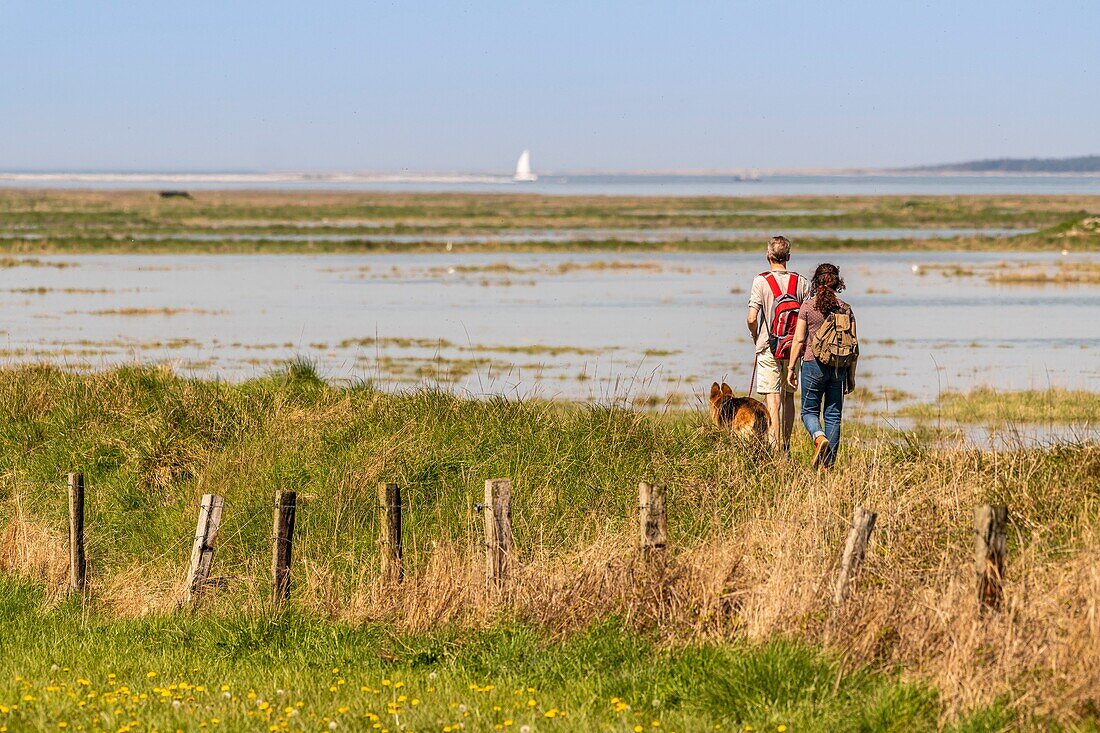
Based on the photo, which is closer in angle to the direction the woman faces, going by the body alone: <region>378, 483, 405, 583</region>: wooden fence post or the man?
the man

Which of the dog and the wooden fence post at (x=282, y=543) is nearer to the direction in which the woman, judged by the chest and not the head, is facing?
the dog

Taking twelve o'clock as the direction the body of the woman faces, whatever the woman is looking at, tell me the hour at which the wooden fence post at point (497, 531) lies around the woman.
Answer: The wooden fence post is roughly at 7 o'clock from the woman.

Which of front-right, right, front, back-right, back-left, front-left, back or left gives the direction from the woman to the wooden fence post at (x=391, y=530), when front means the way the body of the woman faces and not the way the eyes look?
back-left

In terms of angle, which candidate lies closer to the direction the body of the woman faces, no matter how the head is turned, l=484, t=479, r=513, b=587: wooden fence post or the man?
the man

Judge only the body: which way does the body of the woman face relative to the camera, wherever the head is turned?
away from the camera

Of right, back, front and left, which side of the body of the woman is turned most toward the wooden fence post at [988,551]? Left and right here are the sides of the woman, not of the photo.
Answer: back

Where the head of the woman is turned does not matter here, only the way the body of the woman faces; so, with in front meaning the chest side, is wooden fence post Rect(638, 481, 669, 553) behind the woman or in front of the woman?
behind

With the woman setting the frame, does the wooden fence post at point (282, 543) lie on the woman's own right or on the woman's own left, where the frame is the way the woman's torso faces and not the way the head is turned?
on the woman's own left

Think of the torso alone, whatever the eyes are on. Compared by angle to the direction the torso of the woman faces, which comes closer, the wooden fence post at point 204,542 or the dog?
the dog

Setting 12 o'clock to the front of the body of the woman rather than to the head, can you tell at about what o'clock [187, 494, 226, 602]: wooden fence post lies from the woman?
The wooden fence post is roughly at 8 o'clock from the woman.

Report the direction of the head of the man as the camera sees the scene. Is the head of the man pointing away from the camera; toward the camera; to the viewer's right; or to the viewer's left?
away from the camera
